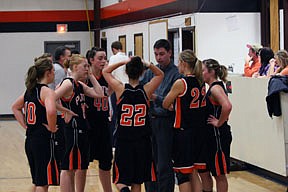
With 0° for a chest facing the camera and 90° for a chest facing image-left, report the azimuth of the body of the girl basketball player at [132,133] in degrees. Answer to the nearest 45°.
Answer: approximately 180°

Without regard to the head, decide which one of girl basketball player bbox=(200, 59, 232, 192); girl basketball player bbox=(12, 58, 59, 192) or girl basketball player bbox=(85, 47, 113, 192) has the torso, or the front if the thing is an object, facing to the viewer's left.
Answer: girl basketball player bbox=(200, 59, 232, 192)

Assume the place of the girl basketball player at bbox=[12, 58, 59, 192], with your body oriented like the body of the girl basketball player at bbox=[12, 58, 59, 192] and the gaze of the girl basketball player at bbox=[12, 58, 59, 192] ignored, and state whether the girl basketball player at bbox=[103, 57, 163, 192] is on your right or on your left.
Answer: on your right

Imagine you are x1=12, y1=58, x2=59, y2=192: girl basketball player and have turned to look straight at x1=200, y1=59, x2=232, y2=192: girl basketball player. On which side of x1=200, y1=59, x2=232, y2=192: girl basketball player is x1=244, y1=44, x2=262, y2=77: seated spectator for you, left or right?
left

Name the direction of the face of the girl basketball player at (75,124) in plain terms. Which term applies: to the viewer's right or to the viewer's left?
to the viewer's right

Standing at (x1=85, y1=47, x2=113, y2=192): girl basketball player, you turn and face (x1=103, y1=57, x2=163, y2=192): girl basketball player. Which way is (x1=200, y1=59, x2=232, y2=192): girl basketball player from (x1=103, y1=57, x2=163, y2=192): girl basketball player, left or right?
left

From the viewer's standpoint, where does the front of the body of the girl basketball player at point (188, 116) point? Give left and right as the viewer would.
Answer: facing away from the viewer and to the left of the viewer

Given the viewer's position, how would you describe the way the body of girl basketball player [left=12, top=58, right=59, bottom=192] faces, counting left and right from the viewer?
facing away from the viewer and to the right of the viewer
